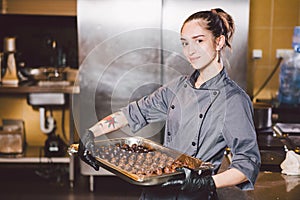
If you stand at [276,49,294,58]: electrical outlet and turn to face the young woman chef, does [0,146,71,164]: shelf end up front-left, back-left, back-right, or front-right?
front-right

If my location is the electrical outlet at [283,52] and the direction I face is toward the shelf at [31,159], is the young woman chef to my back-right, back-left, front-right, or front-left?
front-left

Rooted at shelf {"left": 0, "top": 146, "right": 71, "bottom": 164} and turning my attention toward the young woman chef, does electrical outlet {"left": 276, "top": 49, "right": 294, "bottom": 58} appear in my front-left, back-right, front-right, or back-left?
front-left

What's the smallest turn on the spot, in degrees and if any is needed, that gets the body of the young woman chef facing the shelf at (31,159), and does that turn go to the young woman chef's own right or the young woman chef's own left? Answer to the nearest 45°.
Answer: approximately 90° to the young woman chef's own right

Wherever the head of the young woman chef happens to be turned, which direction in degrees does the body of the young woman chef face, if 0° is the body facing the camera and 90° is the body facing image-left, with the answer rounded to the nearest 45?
approximately 45°
